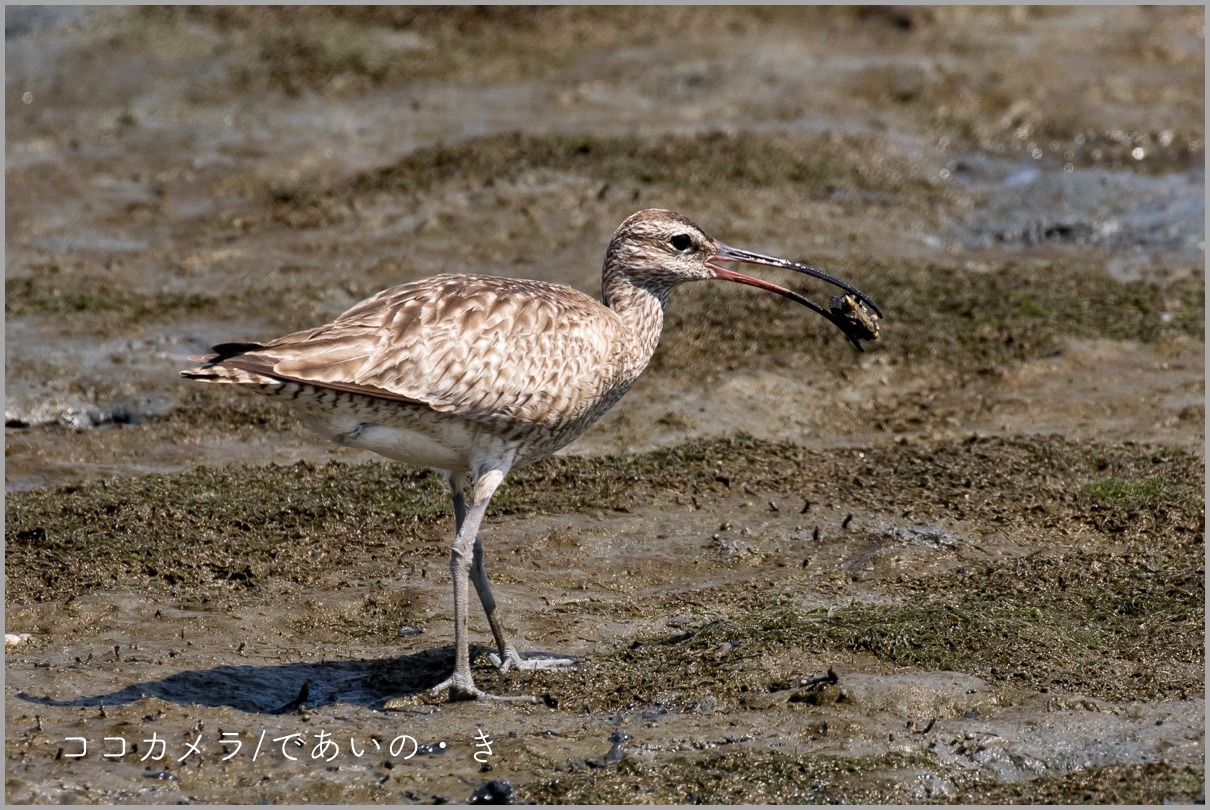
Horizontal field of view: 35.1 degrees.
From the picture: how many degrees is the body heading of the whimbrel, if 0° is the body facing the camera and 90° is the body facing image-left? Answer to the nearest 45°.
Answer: approximately 270°
